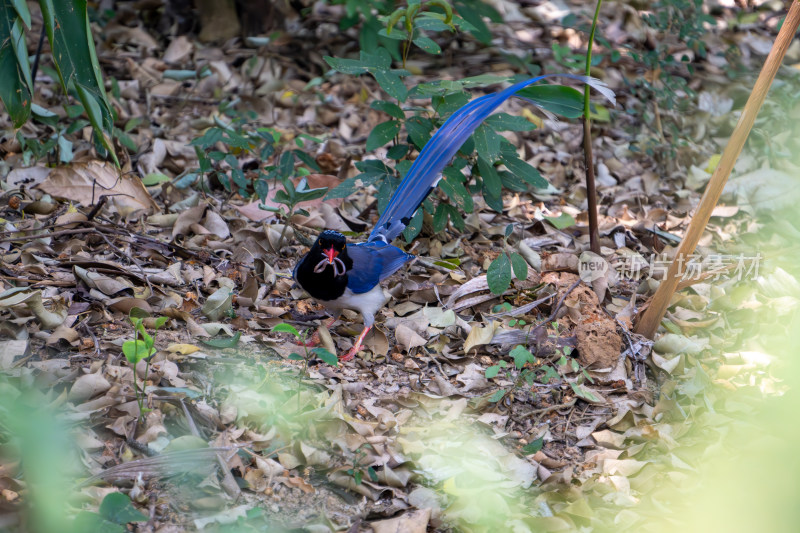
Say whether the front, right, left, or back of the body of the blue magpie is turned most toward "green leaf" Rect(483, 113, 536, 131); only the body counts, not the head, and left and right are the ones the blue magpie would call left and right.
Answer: back

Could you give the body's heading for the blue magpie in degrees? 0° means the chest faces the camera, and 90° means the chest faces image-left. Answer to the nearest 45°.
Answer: approximately 45°

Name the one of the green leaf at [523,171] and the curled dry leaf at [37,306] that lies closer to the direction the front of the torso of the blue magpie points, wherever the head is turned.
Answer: the curled dry leaf

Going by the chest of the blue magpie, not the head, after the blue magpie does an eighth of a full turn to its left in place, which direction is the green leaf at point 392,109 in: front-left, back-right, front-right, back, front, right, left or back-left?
back

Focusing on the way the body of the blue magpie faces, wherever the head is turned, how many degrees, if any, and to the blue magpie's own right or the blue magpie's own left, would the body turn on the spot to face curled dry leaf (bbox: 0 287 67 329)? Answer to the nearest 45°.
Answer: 0° — it already faces it

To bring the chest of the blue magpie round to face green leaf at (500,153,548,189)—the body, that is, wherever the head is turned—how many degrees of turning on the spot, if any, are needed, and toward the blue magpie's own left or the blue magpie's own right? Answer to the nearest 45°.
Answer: approximately 180°

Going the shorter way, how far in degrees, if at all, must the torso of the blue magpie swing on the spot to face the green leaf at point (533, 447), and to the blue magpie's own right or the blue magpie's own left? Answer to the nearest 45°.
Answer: approximately 90° to the blue magpie's own left

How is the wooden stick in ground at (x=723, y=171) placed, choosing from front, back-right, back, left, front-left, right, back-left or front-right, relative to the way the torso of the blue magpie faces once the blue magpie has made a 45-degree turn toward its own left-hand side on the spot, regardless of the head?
left

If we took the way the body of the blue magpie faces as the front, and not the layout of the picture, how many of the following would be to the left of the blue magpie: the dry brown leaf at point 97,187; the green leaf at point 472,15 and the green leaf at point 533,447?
1

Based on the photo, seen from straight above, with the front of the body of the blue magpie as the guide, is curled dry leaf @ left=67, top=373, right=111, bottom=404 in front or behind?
in front
